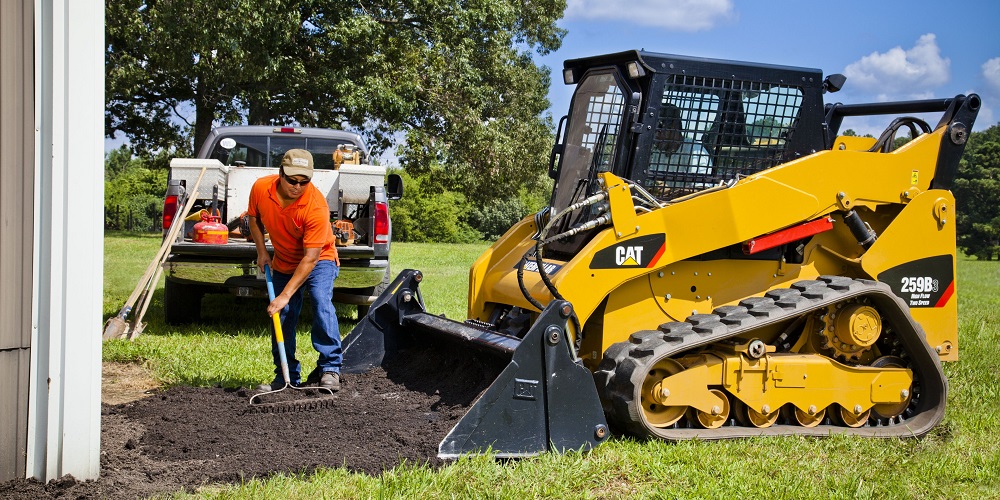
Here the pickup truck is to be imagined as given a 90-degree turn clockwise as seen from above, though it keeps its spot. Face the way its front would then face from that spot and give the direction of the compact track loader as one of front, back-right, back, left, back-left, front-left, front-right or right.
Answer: front-right

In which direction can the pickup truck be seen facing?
away from the camera
